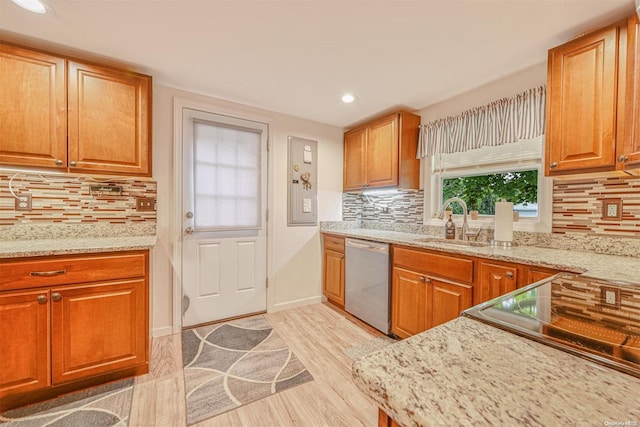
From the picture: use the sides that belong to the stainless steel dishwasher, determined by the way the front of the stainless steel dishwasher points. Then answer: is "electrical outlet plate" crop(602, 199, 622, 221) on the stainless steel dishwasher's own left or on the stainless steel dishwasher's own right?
on the stainless steel dishwasher's own left

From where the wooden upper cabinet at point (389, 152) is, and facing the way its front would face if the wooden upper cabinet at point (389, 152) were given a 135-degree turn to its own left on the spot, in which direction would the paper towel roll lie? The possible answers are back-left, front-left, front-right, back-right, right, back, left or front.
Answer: front-right

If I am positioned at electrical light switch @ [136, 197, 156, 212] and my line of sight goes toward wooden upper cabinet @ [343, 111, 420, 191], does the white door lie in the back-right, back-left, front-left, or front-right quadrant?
front-left

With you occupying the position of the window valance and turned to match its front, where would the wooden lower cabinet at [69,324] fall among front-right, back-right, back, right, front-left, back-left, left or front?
front

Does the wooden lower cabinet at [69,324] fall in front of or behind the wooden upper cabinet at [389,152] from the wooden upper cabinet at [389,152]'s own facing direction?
in front

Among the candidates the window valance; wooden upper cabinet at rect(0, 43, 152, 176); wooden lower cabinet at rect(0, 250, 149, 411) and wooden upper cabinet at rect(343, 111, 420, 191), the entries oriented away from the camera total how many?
0

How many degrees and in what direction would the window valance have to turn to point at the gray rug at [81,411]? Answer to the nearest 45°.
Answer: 0° — it already faces it

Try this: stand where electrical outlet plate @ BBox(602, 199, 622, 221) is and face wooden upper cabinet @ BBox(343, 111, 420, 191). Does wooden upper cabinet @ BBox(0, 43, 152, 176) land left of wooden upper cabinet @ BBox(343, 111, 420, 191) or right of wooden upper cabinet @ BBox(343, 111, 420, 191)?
left

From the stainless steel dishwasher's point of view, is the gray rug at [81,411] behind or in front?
in front

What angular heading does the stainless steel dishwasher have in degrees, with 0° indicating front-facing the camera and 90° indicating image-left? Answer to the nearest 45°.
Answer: approximately 45°

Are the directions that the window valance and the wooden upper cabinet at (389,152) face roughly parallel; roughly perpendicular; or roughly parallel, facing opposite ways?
roughly parallel

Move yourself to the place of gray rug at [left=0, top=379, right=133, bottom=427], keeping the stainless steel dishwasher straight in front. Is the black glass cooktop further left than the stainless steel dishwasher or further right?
right

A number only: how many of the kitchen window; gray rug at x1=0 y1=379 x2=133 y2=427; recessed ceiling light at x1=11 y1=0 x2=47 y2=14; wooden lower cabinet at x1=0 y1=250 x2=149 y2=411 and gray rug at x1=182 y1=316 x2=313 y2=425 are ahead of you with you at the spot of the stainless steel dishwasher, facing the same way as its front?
4

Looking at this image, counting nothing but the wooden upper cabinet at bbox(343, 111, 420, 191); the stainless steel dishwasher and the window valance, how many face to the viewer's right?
0

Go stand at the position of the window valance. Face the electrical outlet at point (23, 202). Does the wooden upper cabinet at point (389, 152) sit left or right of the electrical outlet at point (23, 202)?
right

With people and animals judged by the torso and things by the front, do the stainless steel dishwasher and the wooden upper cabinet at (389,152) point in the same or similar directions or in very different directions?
same or similar directions
